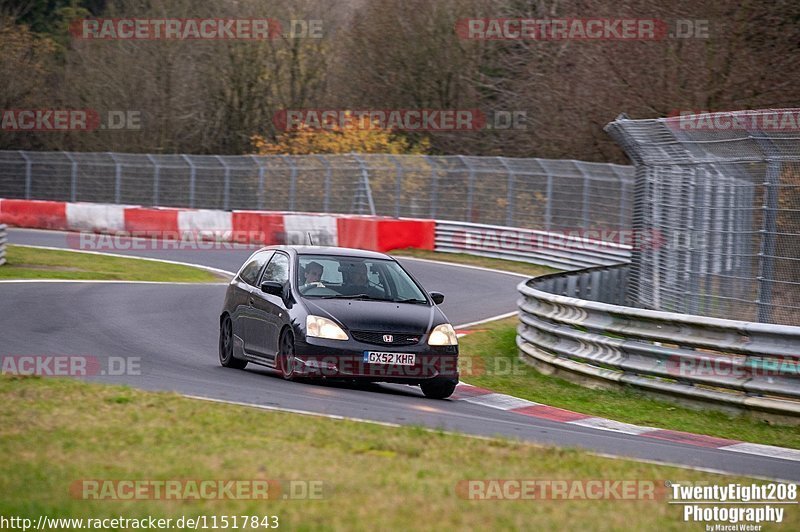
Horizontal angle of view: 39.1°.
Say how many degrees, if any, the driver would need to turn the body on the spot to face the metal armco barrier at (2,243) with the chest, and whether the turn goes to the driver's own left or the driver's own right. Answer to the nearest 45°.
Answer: approximately 135° to the driver's own right

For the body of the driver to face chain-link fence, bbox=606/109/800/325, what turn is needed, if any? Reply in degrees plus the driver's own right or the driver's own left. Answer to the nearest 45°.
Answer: approximately 90° to the driver's own left

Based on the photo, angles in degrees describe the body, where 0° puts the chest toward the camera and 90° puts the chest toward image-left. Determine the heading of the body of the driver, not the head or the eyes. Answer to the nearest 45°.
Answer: approximately 0°

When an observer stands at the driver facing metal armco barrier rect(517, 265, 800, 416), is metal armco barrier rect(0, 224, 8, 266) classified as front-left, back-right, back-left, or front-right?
back-left

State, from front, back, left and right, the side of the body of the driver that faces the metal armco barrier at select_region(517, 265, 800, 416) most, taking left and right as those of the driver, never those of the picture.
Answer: left

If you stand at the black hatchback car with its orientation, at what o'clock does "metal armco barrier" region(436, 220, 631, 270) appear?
The metal armco barrier is roughly at 8 o'clock from the black hatchback car.

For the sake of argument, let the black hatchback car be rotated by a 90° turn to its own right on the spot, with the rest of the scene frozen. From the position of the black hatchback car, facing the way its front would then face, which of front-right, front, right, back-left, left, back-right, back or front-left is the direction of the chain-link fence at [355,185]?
back-right

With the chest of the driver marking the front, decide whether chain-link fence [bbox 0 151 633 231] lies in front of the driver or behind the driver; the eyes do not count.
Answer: behind

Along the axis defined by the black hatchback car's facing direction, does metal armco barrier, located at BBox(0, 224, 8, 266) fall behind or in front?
behind

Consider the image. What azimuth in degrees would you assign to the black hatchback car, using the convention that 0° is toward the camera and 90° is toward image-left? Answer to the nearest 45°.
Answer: approximately 315°
